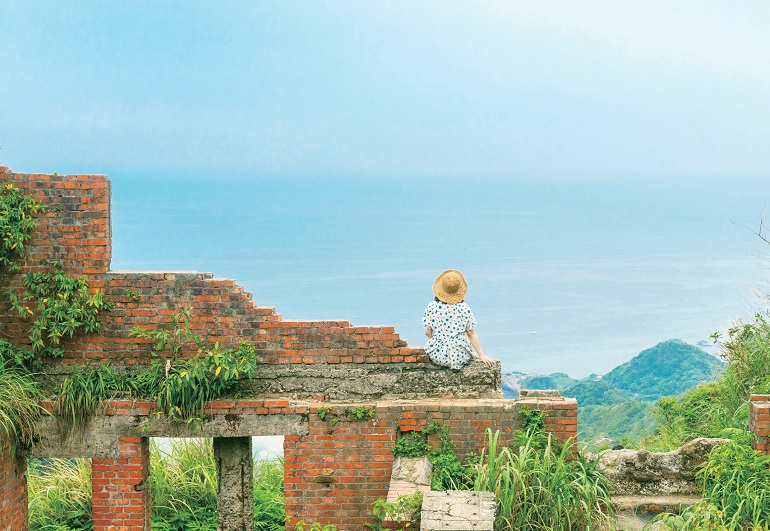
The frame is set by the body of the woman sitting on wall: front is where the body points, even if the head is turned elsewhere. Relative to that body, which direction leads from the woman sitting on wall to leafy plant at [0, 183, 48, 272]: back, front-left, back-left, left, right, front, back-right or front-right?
left

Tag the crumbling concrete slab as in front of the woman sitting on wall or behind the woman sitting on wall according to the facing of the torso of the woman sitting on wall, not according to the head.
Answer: behind

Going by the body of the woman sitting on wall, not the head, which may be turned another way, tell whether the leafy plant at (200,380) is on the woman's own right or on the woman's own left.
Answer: on the woman's own left

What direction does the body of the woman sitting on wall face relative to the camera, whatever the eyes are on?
away from the camera

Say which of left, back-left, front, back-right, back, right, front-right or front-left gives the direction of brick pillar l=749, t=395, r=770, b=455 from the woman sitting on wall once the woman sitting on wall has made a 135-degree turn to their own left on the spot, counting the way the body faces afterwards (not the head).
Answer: back-left

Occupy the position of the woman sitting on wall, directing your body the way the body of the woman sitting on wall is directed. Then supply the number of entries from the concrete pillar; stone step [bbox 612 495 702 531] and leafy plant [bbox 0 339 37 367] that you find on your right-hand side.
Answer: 1

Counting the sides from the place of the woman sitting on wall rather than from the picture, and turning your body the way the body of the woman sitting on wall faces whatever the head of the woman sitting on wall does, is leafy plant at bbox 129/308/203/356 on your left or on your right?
on your left

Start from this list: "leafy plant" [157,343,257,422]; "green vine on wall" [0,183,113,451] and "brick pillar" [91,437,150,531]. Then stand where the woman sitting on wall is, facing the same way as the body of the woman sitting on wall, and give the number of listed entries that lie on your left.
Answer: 3

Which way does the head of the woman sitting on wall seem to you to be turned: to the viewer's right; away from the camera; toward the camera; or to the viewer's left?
away from the camera

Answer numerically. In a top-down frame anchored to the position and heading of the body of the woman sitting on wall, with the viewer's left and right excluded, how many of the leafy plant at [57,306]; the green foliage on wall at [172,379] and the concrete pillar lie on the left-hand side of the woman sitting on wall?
3

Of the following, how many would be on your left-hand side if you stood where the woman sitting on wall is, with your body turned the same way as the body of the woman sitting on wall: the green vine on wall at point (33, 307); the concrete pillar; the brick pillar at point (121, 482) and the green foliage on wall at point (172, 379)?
4

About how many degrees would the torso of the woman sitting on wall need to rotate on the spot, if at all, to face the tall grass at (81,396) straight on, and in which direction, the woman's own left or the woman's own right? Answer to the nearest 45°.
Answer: approximately 90° to the woman's own left
